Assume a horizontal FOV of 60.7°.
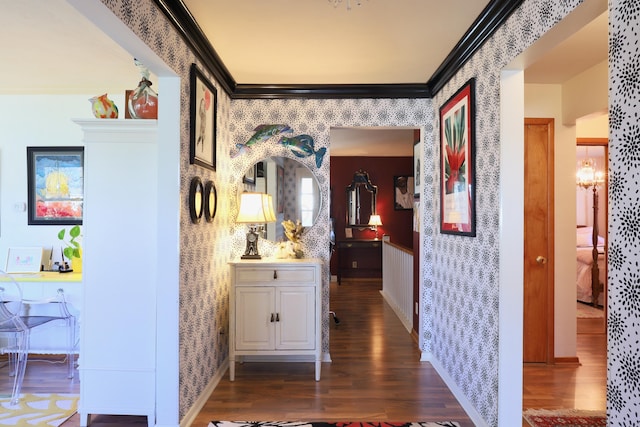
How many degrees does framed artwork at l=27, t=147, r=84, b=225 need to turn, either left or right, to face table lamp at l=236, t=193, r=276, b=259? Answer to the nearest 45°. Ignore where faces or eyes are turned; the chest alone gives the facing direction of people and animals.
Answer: approximately 45° to its left

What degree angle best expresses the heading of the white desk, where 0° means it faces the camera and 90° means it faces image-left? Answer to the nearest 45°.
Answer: approximately 0°

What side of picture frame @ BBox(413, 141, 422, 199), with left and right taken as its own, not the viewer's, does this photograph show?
left

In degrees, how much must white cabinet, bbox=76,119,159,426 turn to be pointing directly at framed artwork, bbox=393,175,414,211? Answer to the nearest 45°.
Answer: approximately 135° to its right

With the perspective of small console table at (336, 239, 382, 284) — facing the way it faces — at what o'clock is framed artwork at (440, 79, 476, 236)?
The framed artwork is roughly at 12 o'clock from the small console table.

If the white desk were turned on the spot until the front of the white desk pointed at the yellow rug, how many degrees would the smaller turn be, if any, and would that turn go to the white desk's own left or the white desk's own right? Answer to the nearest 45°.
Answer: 0° — it already faces it
